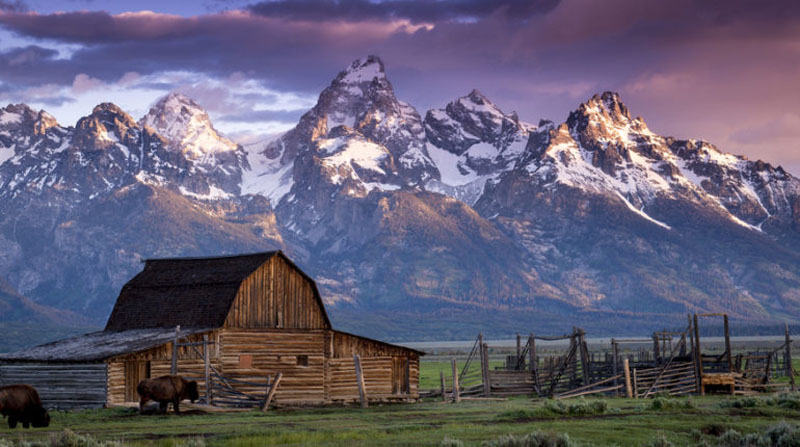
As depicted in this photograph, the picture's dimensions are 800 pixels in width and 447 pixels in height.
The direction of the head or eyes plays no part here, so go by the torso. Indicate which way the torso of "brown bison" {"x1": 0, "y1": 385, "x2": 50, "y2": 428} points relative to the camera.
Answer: to the viewer's right
